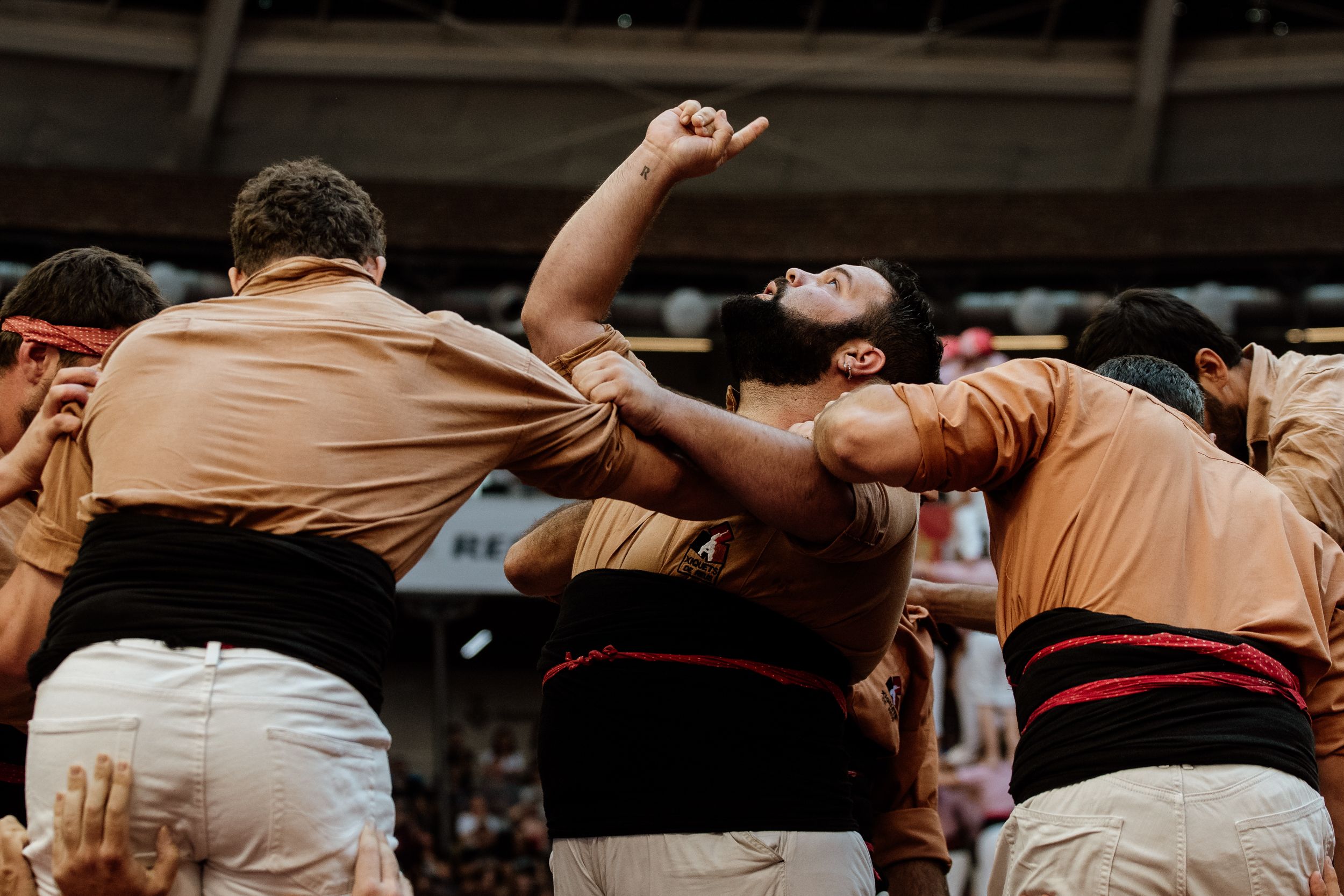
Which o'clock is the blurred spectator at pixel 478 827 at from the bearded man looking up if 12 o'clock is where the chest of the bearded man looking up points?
The blurred spectator is roughly at 4 o'clock from the bearded man looking up.

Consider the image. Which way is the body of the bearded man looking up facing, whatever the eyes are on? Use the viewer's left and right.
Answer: facing the viewer and to the left of the viewer
